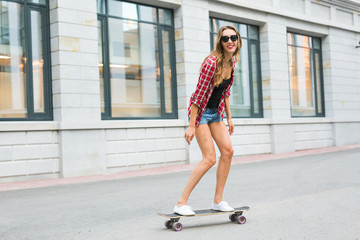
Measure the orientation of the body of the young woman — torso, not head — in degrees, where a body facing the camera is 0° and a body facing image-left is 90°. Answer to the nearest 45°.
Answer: approximately 315°

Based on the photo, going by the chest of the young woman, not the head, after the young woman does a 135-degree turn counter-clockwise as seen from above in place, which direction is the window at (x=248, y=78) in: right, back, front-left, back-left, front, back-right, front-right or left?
front
